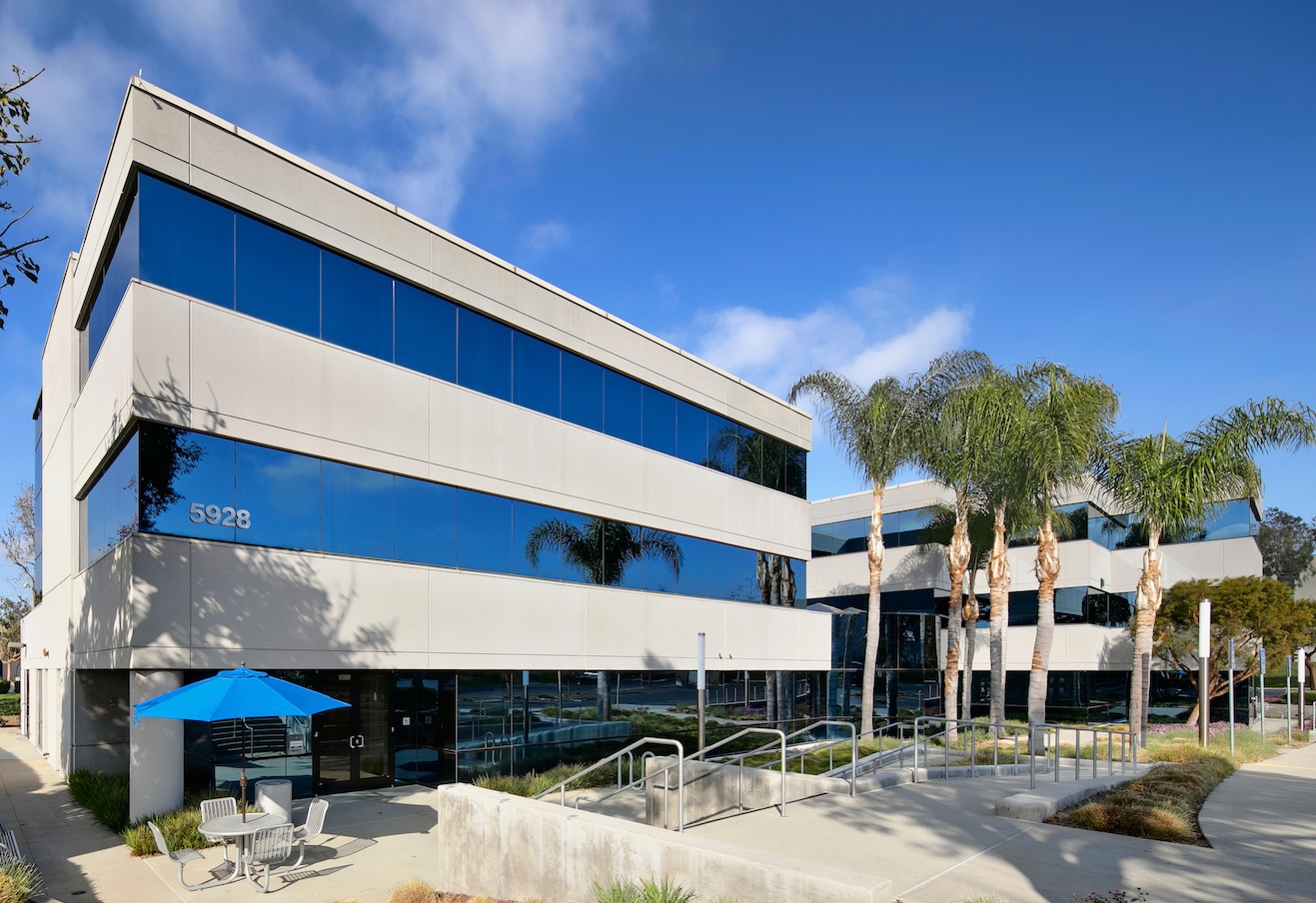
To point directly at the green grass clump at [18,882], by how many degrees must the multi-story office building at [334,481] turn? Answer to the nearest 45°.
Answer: approximately 45° to its right

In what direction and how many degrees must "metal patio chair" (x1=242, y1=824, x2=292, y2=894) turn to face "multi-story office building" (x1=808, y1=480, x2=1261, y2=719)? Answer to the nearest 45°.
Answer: approximately 90° to its right

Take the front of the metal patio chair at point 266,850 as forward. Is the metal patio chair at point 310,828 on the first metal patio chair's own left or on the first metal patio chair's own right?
on the first metal patio chair's own right

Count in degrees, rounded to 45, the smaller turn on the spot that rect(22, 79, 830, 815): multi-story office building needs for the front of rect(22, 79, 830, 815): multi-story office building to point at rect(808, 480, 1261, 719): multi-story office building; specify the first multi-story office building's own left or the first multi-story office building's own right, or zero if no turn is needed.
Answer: approximately 90° to the first multi-story office building's own left

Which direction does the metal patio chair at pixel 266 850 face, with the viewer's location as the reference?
facing away from the viewer and to the left of the viewer

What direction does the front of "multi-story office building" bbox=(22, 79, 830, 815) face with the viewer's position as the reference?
facing the viewer and to the right of the viewer

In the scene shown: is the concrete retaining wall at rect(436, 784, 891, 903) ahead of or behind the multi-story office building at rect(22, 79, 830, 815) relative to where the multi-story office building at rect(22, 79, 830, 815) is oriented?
ahead

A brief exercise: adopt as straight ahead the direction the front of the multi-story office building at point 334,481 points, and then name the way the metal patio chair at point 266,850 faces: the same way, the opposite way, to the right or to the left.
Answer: the opposite way

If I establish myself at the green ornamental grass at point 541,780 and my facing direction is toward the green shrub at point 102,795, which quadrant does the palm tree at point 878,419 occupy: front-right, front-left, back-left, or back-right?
back-right

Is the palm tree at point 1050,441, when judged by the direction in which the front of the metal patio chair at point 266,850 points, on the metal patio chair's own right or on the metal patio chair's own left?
on the metal patio chair's own right
